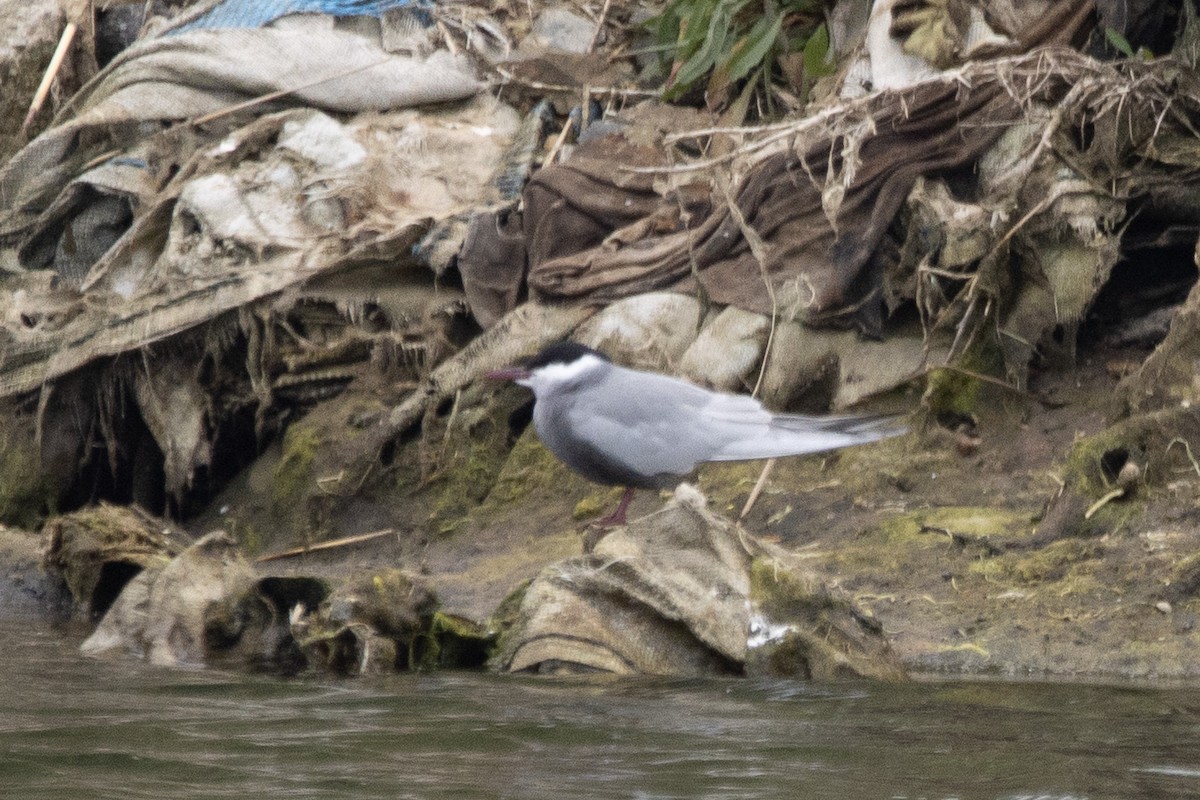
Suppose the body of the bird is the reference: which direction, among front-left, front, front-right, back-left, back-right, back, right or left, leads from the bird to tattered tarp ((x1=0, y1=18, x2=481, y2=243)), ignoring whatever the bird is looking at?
front-right

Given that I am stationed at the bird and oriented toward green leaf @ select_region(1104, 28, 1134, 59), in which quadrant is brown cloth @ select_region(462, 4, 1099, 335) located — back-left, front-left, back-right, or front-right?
front-left

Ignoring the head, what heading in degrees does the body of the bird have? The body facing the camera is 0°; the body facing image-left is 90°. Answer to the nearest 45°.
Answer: approximately 90°

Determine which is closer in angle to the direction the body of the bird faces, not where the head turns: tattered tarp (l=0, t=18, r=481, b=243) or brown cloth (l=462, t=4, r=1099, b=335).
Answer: the tattered tarp

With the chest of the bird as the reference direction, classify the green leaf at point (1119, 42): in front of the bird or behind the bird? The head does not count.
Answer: behind

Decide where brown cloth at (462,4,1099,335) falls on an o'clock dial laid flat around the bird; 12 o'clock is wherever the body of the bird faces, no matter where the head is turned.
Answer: The brown cloth is roughly at 4 o'clock from the bird.

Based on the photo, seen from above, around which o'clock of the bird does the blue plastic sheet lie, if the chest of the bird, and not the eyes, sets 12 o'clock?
The blue plastic sheet is roughly at 2 o'clock from the bird.
